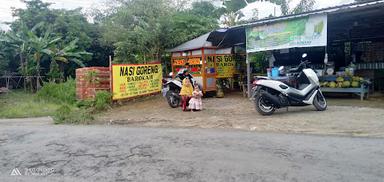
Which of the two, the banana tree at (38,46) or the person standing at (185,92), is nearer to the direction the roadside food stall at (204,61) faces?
the person standing

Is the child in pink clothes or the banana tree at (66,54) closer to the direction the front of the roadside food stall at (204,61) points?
the child in pink clothes

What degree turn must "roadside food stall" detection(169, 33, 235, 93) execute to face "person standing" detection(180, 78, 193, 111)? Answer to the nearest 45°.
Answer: approximately 45° to its left

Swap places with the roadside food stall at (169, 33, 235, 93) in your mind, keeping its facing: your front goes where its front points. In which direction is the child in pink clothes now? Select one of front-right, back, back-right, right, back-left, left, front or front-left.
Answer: front-left

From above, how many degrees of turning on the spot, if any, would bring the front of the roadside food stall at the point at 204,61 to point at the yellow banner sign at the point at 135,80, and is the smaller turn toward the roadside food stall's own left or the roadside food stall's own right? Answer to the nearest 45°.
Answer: approximately 45° to the roadside food stall's own right

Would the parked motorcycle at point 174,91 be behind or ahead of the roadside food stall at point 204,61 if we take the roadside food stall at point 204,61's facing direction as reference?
ahead

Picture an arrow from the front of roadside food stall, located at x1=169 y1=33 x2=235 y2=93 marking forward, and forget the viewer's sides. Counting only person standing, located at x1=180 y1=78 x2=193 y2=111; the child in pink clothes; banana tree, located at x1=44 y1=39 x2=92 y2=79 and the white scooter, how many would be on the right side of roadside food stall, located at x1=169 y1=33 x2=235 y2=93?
1

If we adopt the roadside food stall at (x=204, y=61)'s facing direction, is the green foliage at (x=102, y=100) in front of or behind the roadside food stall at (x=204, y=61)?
in front

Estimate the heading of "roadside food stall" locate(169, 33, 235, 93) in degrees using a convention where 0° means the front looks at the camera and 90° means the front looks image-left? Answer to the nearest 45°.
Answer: approximately 45°

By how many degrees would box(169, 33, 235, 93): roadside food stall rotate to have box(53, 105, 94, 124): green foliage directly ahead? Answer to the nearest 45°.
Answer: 0° — it already faces it

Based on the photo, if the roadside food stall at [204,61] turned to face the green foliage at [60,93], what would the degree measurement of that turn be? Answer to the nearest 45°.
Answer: approximately 45° to its right
